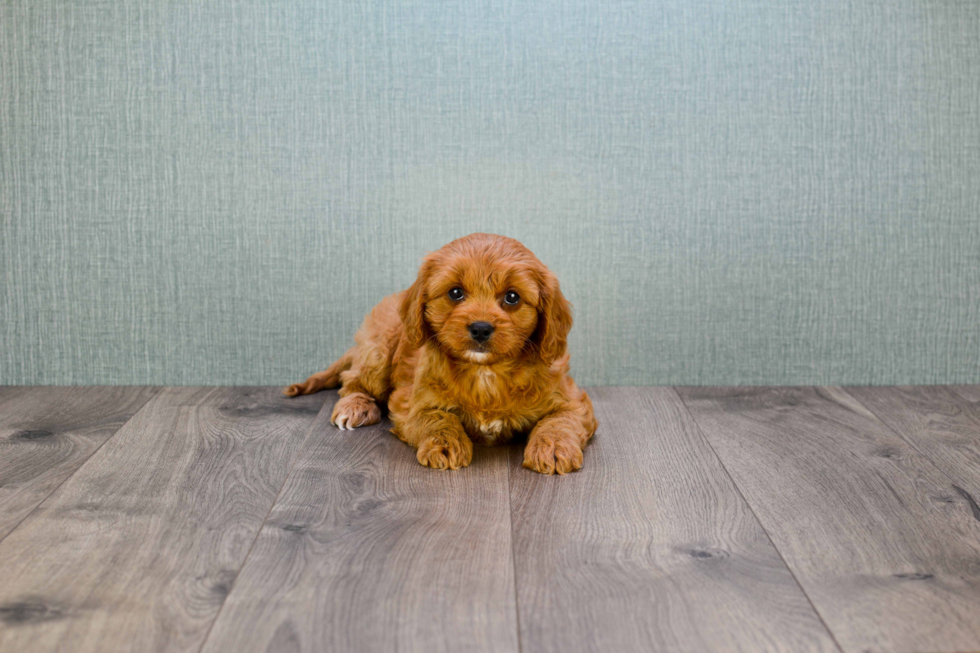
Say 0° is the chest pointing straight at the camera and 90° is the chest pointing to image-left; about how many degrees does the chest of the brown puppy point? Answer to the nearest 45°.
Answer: approximately 315°
